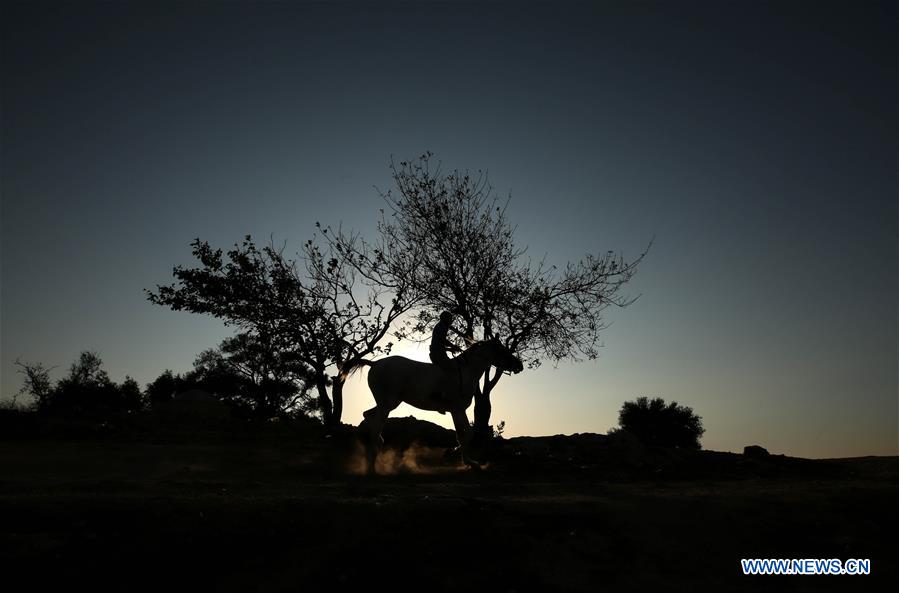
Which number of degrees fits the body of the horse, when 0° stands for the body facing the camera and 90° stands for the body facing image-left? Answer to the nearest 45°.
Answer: approximately 270°

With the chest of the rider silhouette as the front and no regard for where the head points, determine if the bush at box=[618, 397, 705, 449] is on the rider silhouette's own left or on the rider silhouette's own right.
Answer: on the rider silhouette's own left

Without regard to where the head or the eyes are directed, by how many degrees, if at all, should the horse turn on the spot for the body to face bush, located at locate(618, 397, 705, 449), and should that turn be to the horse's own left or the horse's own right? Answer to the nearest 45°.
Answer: approximately 45° to the horse's own left

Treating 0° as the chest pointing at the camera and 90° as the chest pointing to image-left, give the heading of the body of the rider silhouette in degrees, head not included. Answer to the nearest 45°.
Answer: approximately 270°
